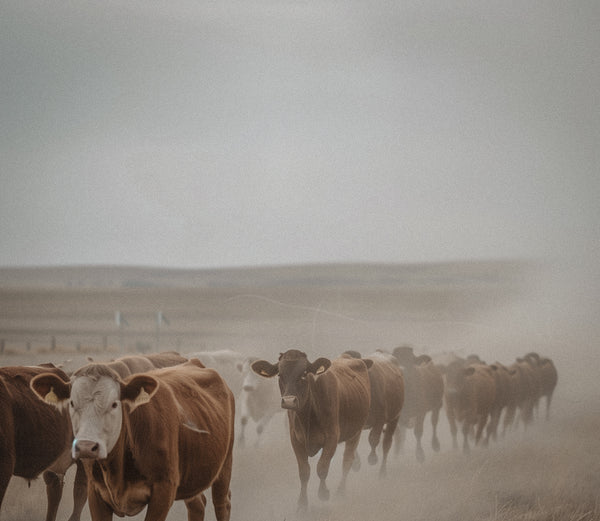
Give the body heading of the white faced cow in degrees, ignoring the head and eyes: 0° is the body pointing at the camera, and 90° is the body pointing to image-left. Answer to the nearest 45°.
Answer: approximately 45°

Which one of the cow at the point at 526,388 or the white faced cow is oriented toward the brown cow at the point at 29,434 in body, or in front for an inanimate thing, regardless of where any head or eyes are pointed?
the cow

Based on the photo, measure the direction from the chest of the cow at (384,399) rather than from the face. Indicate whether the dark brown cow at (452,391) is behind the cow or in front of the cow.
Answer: behind

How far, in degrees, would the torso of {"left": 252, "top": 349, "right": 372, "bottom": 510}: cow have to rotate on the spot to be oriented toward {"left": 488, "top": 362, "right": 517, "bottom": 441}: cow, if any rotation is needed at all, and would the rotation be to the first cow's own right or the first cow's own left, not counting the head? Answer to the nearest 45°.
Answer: approximately 180°

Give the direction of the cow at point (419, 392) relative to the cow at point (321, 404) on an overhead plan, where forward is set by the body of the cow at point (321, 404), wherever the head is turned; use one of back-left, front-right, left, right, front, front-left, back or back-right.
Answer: back

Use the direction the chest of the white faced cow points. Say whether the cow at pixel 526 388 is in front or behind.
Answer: behind
